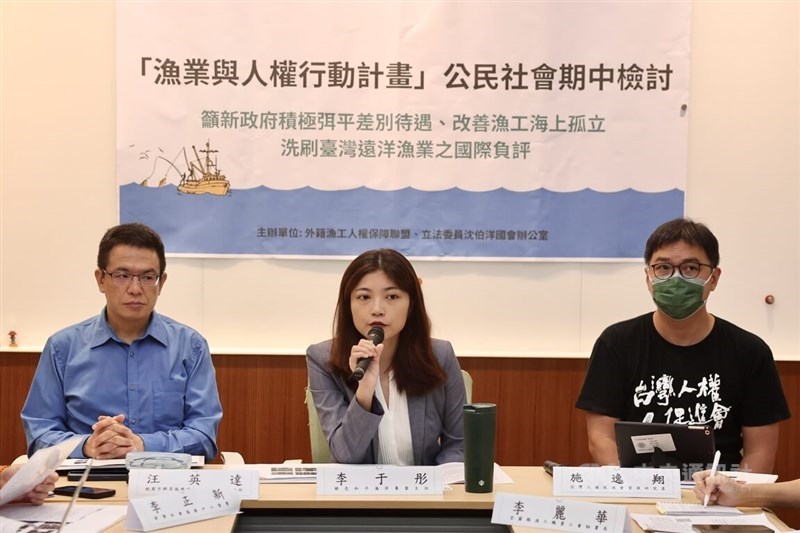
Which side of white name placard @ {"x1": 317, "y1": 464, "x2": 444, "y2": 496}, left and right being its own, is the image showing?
front

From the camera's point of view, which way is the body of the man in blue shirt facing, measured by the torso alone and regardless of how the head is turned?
toward the camera

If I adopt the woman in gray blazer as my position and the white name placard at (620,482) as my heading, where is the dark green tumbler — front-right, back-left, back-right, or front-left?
front-right

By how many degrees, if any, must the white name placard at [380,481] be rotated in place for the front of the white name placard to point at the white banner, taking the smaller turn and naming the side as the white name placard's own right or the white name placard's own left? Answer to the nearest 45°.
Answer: approximately 180°

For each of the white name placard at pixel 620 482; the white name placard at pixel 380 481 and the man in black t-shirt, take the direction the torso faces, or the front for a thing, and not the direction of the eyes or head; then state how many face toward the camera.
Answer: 3

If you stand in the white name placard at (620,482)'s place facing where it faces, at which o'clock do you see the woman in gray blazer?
The woman in gray blazer is roughly at 4 o'clock from the white name placard.

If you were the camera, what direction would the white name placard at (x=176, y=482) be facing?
facing the viewer

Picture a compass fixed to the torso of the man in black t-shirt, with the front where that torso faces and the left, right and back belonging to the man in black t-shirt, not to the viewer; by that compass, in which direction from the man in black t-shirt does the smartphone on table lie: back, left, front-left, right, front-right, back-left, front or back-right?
front-right

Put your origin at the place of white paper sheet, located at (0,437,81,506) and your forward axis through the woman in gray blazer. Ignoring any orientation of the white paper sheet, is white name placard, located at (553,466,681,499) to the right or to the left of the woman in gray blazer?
right
